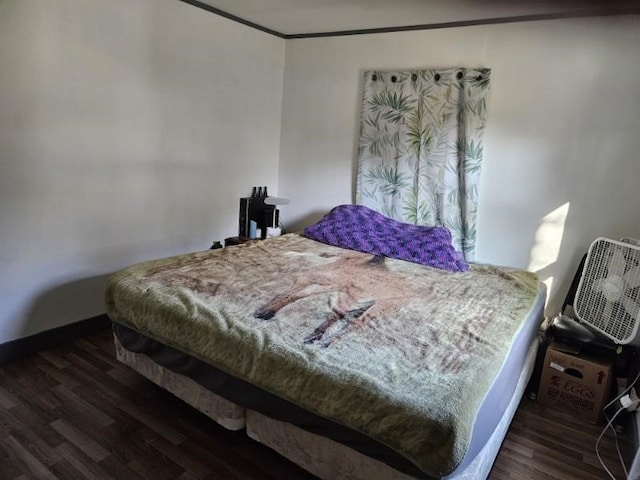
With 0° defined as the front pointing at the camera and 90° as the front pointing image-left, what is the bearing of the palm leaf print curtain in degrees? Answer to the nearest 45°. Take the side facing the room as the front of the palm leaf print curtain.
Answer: approximately 0°

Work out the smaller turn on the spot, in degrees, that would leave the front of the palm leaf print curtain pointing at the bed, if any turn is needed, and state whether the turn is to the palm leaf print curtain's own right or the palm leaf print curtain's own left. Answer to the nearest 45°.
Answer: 0° — it already faces it

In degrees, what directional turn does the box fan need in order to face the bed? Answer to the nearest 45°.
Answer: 0° — it already faces it

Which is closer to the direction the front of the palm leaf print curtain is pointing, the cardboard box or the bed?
the bed

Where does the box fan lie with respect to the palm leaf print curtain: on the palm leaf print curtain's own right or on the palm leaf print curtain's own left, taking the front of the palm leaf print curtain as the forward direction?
on the palm leaf print curtain's own left

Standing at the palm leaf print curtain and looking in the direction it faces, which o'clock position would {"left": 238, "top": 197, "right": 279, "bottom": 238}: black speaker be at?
The black speaker is roughly at 3 o'clock from the palm leaf print curtain.

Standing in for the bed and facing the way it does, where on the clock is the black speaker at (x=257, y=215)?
The black speaker is roughly at 4 o'clock from the bed.
